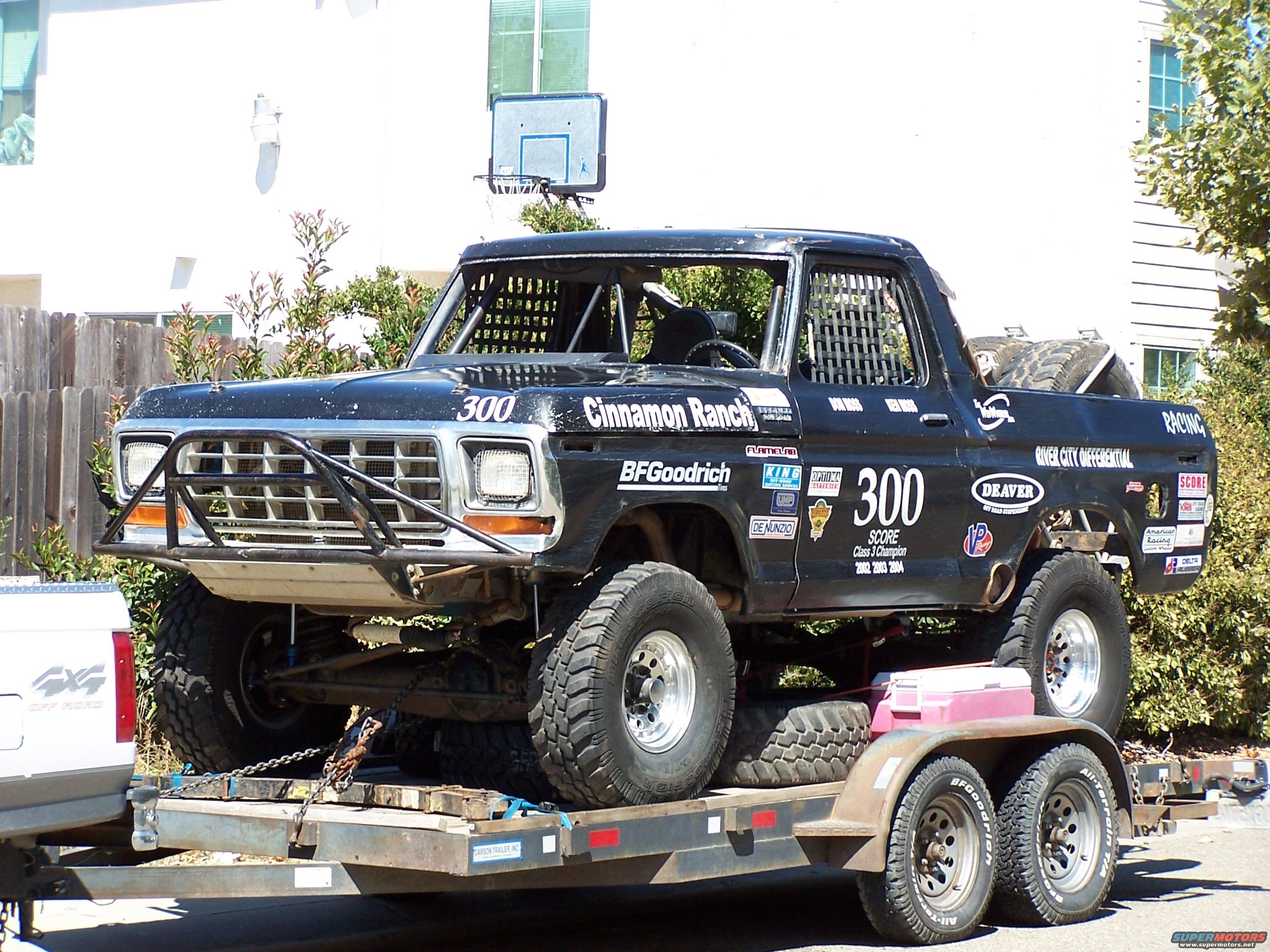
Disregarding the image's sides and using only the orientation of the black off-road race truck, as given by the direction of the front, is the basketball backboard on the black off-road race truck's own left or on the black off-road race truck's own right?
on the black off-road race truck's own right

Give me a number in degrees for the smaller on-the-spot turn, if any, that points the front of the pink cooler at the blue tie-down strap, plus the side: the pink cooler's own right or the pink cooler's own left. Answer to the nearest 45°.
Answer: approximately 90° to the pink cooler's own right

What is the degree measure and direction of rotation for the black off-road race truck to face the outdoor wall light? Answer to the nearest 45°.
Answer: approximately 135° to its right

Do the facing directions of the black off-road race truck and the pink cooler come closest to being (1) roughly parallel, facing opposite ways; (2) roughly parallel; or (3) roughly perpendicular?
roughly perpendicular

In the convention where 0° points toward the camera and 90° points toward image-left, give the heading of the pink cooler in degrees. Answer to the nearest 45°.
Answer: approximately 315°

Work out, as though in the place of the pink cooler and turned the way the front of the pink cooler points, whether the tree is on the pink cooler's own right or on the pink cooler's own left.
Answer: on the pink cooler's own left

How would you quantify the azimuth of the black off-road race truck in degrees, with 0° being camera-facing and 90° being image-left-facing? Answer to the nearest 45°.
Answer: approximately 45°

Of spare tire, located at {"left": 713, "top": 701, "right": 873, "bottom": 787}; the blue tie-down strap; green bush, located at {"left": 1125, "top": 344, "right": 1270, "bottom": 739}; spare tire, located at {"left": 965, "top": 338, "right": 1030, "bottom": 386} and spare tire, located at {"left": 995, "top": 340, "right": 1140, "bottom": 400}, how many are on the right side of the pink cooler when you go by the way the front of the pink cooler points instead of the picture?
2

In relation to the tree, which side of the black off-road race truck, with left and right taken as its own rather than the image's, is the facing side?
back

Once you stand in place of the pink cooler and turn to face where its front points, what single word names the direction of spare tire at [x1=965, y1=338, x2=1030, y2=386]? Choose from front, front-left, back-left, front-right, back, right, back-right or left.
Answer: back-left
